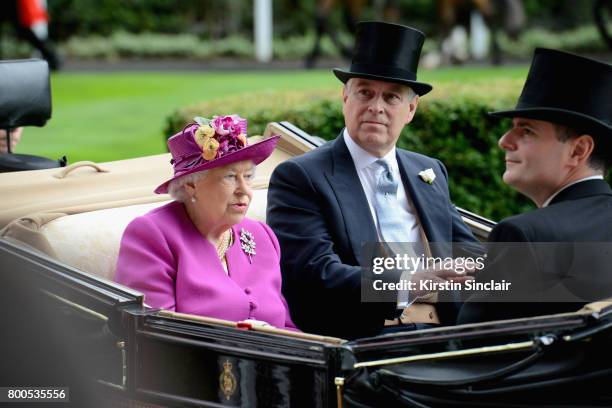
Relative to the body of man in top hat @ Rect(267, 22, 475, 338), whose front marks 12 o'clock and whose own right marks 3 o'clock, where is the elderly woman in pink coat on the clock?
The elderly woman in pink coat is roughly at 3 o'clock from the man in top hat.

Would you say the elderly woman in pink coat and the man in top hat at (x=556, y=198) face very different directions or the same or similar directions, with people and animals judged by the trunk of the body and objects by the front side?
very different directions

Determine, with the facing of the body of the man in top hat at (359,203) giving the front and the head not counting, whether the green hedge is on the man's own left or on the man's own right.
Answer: on the man's own left

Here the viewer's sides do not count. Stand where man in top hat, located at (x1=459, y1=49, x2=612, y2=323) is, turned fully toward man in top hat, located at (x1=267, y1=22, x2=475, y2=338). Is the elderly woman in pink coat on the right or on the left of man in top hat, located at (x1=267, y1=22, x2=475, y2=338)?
left

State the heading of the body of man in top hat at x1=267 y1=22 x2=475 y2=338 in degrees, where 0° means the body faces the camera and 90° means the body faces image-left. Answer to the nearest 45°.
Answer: approximately 315°
